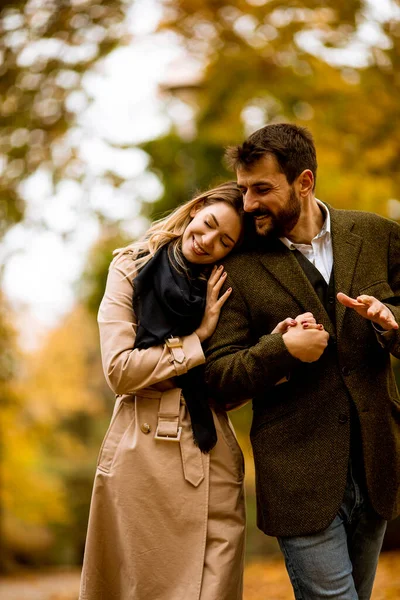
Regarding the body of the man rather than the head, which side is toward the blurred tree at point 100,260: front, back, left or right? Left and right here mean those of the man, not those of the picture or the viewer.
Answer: back

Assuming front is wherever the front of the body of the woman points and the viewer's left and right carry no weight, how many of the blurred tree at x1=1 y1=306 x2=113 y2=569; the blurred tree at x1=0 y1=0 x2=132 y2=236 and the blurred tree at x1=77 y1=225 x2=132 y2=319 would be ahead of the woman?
0

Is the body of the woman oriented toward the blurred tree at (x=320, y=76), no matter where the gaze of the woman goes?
no

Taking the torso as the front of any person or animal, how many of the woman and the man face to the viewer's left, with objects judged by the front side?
0

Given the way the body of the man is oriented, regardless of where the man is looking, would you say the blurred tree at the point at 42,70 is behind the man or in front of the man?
behind

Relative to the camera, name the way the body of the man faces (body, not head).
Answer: toward the camera

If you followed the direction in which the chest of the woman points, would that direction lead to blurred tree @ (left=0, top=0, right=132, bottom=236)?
no

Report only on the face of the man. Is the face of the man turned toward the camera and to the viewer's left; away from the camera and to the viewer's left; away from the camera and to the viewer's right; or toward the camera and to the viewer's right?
toward the camera and to the viewer's left

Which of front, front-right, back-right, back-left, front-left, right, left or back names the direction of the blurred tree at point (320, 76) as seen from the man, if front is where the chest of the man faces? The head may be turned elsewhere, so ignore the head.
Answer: back

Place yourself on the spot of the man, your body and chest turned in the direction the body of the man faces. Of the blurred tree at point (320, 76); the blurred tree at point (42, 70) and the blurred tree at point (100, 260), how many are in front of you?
0

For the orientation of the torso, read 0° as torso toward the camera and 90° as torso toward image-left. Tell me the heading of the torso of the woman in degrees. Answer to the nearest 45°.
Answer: approximately 315°

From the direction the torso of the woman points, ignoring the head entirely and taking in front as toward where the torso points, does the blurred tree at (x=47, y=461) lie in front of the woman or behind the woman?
behind

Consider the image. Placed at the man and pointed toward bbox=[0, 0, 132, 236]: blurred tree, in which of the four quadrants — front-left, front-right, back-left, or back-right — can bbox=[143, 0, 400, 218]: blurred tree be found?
front-right
